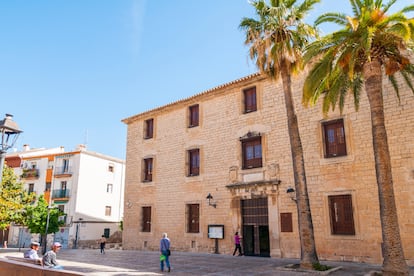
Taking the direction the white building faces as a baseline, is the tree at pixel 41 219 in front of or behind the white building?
in front

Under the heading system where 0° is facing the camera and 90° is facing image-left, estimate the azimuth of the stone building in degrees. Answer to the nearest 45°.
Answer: approximately 45°

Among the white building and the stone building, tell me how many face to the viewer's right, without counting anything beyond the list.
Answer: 0

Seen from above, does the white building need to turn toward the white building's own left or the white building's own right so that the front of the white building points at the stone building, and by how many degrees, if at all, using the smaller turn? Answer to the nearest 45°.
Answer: approximately 45° to the white building's own left

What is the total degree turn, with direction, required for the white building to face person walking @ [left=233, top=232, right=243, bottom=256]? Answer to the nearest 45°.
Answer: approximately 45° to its left

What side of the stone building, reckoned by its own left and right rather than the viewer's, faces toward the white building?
right
